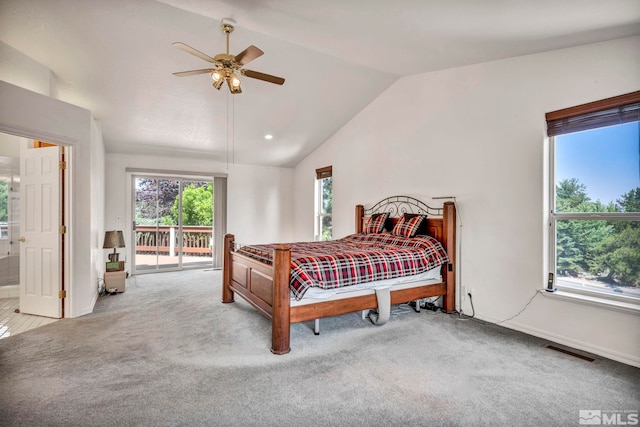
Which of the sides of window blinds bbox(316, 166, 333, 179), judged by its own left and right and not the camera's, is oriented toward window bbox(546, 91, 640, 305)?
left

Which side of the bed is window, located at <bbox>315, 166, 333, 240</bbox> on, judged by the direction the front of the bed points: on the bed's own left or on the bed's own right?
on the bed's own right

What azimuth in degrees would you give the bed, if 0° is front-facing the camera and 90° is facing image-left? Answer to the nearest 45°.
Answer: approximately 45°

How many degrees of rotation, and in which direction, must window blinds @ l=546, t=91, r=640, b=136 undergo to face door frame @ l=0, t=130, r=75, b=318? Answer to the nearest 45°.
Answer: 0° — it already faces it

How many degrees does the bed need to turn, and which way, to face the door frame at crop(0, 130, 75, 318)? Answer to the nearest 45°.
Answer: approximately 45° to its right

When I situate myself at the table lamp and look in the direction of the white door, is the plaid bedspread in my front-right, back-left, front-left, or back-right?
front-left

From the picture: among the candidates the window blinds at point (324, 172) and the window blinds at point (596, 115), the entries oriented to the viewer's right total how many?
0

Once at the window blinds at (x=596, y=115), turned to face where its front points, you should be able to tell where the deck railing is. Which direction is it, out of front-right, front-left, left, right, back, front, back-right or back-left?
front-right

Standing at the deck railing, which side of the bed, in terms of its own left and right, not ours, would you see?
right

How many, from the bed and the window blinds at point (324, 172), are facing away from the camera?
0

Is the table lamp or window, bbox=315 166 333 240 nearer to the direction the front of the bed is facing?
the table lamp

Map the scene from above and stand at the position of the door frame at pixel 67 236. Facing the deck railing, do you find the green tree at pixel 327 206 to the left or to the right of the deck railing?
right

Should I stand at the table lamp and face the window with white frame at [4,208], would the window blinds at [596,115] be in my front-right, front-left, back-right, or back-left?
back-left

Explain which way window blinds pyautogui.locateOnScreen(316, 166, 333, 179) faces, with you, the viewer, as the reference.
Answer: facing the viewer and to the left of the viewer

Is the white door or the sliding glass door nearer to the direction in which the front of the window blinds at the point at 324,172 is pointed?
the white door

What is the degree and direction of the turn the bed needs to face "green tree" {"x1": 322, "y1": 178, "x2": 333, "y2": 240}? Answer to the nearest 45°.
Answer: approximately 135° to its right

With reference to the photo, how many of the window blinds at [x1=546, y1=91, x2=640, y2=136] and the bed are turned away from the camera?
0
